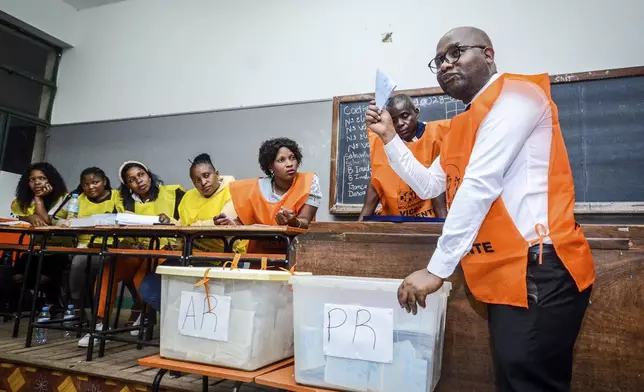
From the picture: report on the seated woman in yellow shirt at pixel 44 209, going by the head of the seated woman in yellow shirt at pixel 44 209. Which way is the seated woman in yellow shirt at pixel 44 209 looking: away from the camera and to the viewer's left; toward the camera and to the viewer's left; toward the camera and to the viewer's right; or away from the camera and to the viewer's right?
toward the camera and to the viewer's right

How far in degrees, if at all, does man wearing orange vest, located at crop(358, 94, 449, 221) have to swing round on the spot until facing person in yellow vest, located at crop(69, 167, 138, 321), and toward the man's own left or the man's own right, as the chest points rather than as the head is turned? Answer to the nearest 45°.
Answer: approximately 90° to the man's own right

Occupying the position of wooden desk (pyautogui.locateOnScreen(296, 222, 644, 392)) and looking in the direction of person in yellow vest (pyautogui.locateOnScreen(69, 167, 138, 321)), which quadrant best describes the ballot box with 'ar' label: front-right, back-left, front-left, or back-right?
front-left

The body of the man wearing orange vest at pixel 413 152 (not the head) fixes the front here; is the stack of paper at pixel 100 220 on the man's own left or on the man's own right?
on the man's own right

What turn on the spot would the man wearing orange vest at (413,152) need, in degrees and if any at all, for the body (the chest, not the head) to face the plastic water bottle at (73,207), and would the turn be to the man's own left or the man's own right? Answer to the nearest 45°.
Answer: approximately 90° to the man's own right

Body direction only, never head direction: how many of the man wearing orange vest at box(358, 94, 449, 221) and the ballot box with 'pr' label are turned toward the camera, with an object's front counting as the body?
2

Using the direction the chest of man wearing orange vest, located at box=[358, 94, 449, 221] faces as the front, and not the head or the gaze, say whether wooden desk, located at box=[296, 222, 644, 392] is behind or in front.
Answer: in front

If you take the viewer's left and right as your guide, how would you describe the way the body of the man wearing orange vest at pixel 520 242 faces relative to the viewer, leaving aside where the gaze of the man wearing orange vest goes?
facing the viewer and to the left of the viewer

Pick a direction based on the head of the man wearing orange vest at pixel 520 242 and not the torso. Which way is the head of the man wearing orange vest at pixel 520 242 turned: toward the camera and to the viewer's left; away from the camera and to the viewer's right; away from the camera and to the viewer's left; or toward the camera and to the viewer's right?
toward the camera and to the viewer's left

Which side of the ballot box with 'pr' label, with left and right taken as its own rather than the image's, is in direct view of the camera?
front

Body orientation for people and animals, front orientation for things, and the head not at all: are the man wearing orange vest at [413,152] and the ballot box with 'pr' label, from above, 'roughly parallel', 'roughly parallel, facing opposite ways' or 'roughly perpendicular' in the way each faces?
roughly parallel

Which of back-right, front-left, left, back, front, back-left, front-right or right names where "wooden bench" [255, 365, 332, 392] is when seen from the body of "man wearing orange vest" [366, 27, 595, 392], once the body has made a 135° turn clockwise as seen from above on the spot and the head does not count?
left

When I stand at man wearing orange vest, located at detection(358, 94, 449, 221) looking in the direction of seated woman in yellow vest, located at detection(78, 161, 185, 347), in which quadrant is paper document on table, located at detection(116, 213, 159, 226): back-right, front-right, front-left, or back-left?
front-left
